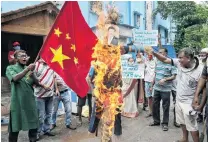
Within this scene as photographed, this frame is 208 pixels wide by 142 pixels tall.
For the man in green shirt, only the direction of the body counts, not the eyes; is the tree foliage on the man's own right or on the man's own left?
on the man's own left

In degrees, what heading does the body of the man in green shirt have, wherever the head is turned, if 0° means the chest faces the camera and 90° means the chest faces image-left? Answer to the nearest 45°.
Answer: approximately 315°

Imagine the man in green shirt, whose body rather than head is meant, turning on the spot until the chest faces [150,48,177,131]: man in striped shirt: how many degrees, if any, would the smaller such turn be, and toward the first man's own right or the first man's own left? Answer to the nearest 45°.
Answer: approximately 45° to the first man's own left

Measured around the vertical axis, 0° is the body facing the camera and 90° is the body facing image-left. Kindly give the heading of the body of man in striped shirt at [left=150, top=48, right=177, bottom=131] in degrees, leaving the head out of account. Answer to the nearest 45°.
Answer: approximately 45°

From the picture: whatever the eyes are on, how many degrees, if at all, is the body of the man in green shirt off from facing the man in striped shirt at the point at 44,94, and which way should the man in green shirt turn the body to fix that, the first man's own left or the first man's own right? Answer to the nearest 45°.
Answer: approximately 90° to the first man's own left
